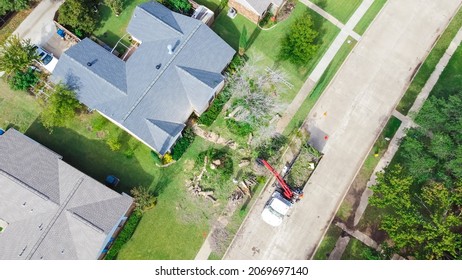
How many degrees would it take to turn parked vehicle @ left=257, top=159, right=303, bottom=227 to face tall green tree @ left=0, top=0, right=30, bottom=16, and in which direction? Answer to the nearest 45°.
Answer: approximately 45° to its right

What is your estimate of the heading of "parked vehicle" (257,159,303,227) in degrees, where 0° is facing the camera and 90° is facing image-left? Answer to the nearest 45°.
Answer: approximately 45°

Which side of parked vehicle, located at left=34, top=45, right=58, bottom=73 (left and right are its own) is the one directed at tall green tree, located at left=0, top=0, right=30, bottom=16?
back

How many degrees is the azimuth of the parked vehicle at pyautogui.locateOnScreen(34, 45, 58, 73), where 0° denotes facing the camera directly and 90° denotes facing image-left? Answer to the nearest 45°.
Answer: approximately 315°

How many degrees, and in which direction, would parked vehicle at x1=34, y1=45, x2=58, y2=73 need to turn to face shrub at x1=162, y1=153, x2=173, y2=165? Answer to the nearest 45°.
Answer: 0° — it already faces it

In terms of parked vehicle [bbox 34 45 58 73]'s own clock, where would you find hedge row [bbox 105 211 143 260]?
The hedge row is roughly at 12 o'clock from the parked vehicle.

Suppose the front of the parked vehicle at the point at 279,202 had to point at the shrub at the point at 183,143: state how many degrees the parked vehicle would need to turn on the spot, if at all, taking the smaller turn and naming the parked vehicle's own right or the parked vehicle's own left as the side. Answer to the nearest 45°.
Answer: approximately 45° to the parked vehicle's own right
